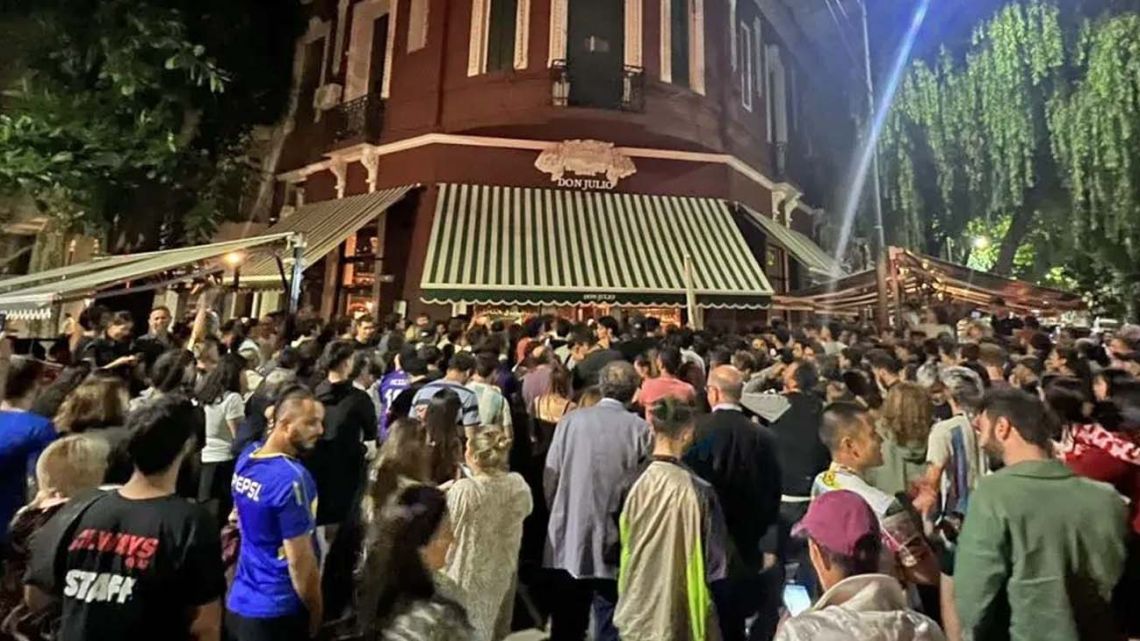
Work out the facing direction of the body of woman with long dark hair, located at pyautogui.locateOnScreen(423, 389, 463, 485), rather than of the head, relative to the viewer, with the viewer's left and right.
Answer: facing away from the viewer

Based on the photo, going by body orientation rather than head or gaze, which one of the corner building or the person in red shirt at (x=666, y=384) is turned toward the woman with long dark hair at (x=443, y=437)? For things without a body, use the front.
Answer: the corner building

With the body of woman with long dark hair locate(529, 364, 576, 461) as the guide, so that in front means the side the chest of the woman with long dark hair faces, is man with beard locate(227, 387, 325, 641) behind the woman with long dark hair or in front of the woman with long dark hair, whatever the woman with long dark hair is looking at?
behind

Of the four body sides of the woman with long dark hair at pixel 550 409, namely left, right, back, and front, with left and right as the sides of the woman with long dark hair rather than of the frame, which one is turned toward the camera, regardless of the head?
back

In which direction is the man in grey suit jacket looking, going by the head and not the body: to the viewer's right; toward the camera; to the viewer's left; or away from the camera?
away from the camera

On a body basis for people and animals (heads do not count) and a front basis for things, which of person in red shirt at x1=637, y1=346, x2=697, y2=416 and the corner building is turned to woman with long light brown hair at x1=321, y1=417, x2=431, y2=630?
the corner building

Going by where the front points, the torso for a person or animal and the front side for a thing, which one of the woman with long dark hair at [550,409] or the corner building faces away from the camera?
the woman with long dark hair

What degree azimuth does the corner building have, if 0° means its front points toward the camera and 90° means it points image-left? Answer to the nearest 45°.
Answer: approximately 0°

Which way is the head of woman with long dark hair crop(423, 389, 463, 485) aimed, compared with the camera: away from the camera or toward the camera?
away from the camera

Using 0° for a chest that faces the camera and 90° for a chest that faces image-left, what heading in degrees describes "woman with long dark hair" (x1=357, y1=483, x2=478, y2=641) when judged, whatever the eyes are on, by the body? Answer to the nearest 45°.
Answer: approximately 225°

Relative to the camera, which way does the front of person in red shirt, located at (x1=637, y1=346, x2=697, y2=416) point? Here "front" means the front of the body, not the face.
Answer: away from the camera
